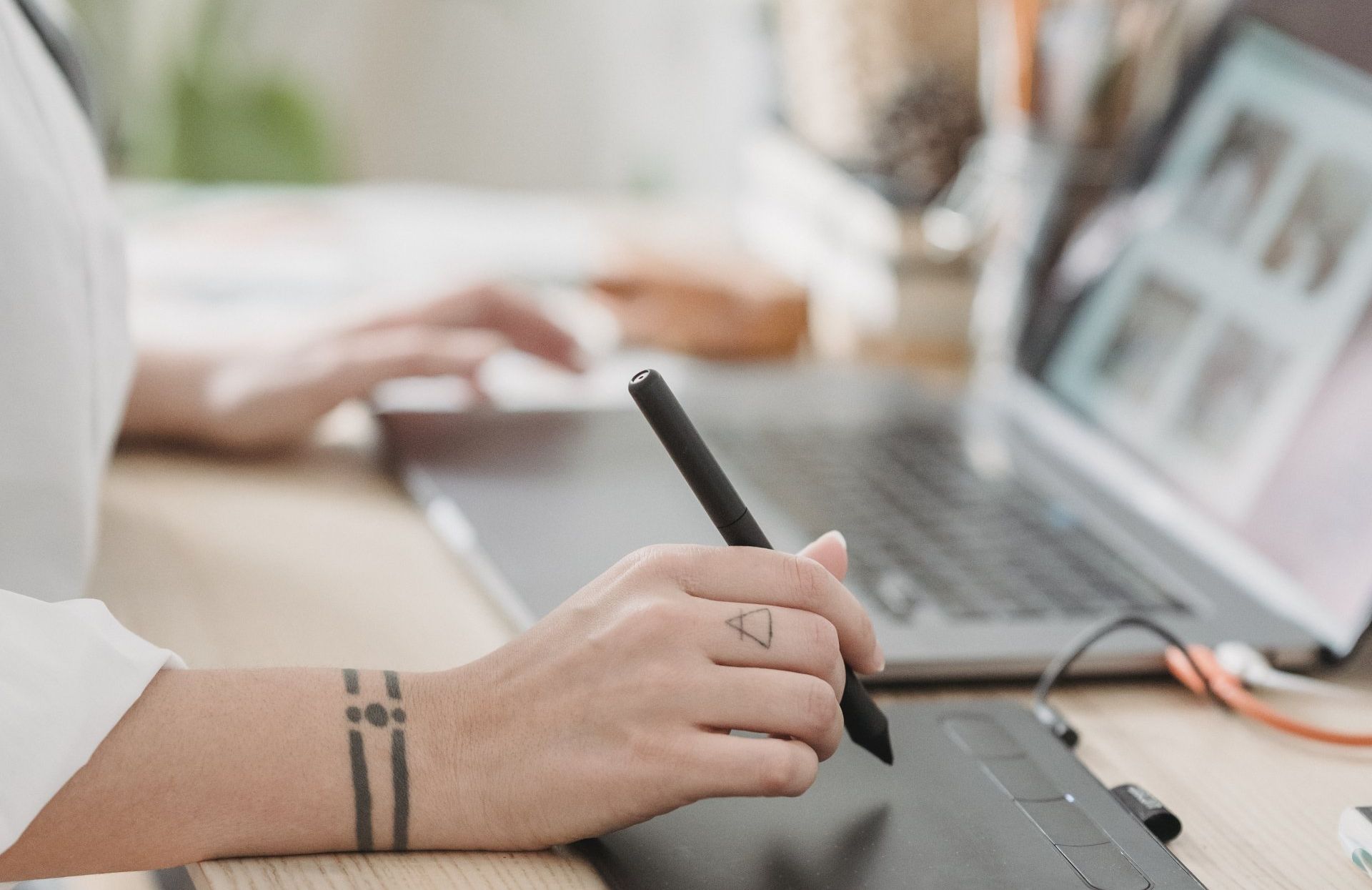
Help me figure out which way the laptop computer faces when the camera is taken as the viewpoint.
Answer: facing the viewer and to the left of the viewer
